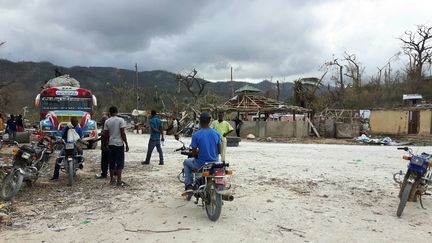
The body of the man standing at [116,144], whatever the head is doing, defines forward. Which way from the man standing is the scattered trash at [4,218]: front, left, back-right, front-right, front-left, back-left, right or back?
back-left

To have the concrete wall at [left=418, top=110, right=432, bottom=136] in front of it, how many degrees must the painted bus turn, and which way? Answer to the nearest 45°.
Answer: approximately 90° to its left

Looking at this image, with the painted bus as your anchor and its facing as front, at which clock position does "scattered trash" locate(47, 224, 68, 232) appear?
The scattered trash is roughly at 12 o'clock from the painted bus.

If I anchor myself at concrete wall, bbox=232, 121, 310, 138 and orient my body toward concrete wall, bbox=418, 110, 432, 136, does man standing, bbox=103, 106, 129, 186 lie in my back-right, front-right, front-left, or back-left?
back-right

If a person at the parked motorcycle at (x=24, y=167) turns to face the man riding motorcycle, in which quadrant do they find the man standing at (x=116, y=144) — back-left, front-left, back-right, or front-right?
front-left

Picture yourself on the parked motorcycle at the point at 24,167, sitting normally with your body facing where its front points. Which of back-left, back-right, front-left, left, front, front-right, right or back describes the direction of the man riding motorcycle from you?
left

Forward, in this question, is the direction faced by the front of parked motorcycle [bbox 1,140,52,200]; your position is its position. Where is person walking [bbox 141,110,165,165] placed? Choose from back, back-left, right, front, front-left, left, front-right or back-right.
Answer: back

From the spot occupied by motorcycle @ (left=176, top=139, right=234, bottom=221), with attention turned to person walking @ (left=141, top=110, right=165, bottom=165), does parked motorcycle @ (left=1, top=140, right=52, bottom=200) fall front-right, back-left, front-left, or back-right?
front-left

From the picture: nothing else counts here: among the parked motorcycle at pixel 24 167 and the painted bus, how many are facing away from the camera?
0

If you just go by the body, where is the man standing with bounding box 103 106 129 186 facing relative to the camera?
away from the camera

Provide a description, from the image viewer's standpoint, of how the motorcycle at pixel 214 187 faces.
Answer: facing away from the viewer and to the left of the viewer

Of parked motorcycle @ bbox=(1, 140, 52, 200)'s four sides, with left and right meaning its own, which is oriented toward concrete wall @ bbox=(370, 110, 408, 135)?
back

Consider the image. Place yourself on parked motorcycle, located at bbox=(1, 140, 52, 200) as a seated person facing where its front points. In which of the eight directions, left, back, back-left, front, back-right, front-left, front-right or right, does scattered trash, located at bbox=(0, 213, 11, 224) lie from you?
front-left

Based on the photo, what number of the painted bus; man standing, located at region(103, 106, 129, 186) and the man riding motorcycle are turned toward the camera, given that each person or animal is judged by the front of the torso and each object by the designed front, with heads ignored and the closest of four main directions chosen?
1

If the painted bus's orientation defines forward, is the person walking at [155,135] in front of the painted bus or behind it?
in front

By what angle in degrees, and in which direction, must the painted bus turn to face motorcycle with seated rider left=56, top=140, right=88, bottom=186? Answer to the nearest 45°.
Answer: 0° — it already faces it

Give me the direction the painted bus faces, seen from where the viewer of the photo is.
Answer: facing the viewer

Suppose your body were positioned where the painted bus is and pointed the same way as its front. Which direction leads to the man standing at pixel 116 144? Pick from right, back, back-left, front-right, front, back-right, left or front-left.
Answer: front
